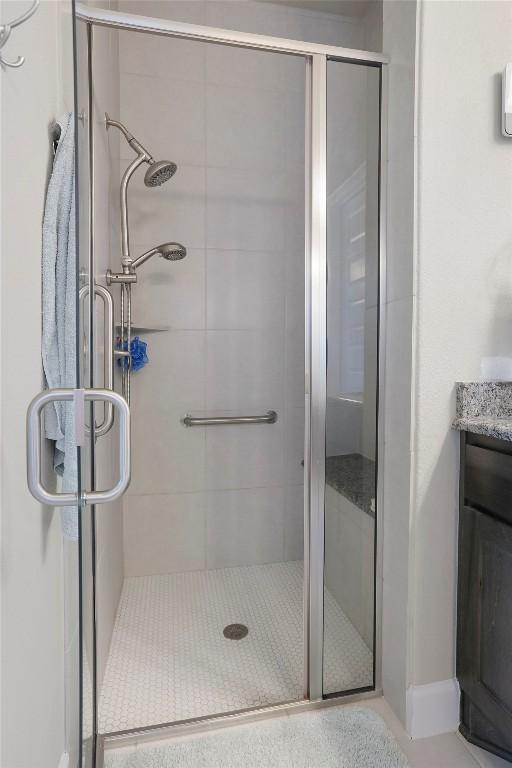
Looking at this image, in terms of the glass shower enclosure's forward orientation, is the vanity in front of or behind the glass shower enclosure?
in front

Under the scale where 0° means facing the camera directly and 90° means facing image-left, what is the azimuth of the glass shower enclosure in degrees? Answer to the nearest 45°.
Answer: approximately 0°

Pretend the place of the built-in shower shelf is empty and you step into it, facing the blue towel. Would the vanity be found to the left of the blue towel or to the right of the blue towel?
left

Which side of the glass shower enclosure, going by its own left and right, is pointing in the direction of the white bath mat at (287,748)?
front

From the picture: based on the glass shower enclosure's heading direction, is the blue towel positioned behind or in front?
in front

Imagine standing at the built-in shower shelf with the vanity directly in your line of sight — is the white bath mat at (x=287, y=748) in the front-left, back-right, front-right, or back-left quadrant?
front-right
